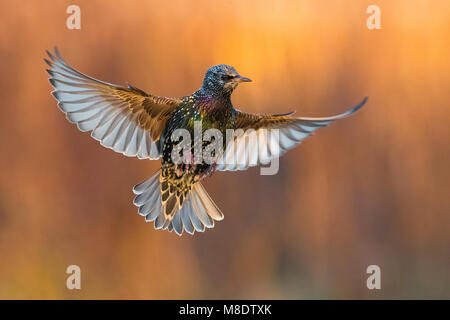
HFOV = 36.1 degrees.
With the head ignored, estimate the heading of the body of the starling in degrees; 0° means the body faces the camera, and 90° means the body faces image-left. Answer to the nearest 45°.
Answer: approximately 315°
